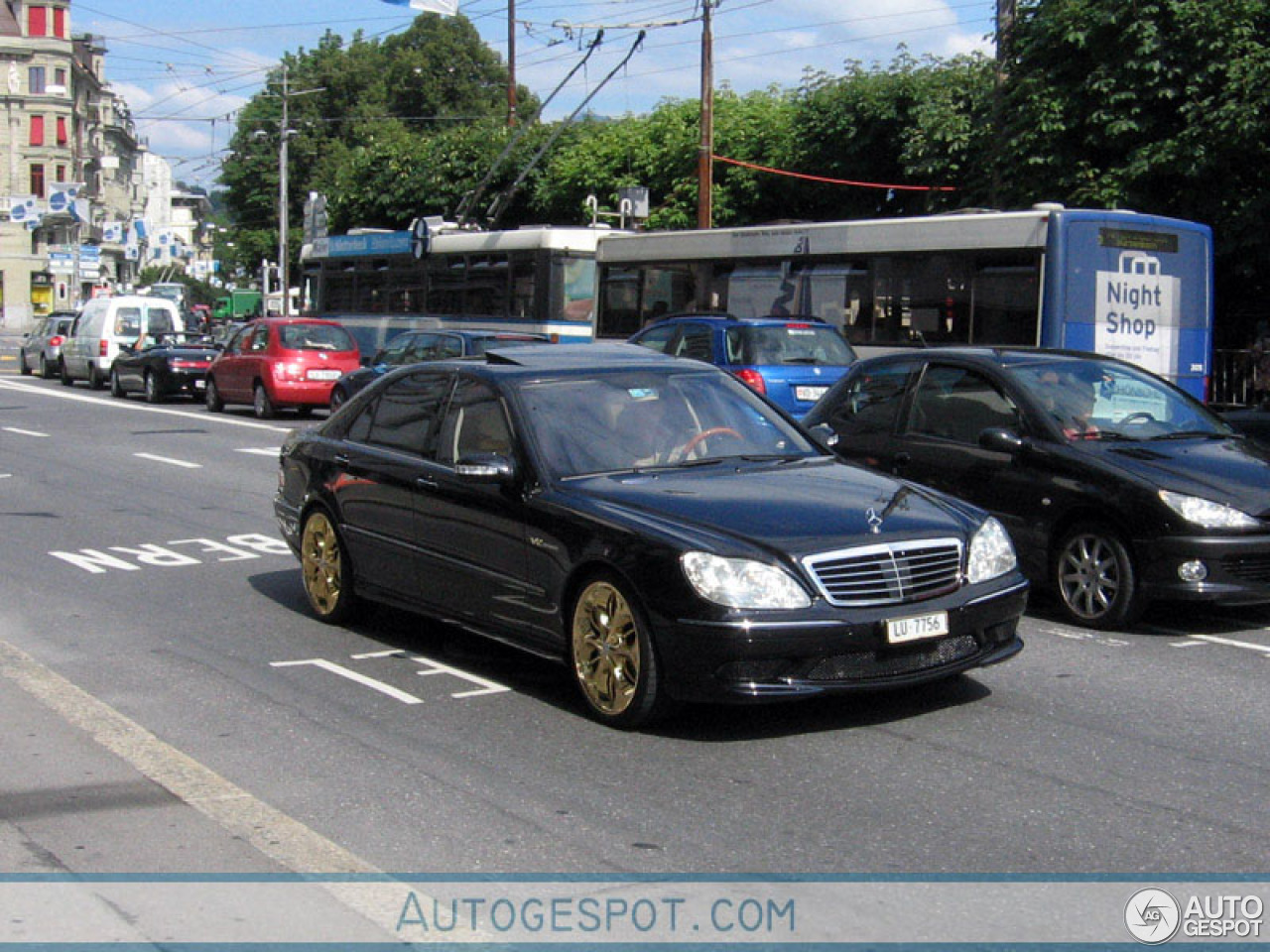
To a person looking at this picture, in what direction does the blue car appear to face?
facing away from the viewer and to the left of the viewer

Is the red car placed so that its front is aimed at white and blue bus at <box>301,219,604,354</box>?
no

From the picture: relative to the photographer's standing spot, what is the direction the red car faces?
facing away from the viewer and to the left of the viewer

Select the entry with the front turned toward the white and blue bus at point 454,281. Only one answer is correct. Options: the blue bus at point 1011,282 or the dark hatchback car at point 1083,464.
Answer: the blue bus at point 1011,282

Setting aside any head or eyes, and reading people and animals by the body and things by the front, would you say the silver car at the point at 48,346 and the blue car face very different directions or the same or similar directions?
same or similar directions

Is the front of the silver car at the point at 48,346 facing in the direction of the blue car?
no

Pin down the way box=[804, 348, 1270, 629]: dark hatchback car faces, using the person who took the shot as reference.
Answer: facing the viewer and to the right of the viewer

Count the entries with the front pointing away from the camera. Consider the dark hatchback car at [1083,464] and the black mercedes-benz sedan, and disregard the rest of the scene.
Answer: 0

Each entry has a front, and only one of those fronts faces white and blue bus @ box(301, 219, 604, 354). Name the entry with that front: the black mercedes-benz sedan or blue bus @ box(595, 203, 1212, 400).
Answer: blue bus @ box(595, 203, 1212, 400)

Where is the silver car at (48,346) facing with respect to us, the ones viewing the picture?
facing away from the viewer and to the left of the viewer

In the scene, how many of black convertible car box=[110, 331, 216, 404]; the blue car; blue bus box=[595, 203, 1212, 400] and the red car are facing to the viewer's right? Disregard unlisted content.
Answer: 0

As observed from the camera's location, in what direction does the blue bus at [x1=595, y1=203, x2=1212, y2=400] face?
facing away from the viewer and to the left of the viewer

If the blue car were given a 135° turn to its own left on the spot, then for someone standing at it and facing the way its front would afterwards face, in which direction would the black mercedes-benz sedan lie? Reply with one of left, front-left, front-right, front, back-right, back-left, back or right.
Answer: front

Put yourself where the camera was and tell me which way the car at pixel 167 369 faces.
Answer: facing away from the viewer and to the left of the viewer

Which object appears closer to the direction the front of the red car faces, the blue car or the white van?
the white van

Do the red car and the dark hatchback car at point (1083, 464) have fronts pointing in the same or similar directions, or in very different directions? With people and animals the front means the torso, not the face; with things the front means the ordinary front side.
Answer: very different directions

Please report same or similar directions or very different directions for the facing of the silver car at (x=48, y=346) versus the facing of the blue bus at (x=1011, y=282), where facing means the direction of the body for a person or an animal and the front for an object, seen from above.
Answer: same or similar directions

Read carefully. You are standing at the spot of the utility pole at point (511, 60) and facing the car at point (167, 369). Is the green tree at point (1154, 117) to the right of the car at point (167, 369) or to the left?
left
